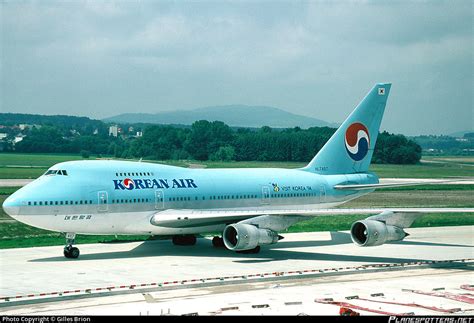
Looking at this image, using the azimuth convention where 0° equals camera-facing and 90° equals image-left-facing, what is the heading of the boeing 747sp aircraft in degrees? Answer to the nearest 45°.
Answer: approximately 45°
